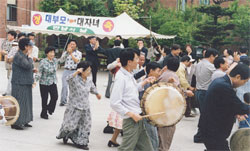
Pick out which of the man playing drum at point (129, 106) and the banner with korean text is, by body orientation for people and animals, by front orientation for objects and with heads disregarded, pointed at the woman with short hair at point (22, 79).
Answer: the banner with korean text

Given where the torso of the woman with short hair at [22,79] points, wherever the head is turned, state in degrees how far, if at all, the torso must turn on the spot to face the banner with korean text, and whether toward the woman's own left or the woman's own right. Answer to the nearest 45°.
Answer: approximately 90° to the woman's own left

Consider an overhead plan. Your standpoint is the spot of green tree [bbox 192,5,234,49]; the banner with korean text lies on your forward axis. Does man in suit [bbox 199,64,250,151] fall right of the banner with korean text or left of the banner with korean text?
left

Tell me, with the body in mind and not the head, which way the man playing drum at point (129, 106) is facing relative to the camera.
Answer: to the viewer's right

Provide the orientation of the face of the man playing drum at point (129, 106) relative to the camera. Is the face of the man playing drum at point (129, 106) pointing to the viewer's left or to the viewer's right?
to the viewer's right

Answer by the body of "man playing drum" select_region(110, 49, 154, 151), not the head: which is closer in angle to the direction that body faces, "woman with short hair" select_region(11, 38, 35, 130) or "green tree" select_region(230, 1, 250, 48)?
the green tree

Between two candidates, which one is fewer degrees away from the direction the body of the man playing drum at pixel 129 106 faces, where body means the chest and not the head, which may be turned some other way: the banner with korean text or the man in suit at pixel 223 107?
the man in suit

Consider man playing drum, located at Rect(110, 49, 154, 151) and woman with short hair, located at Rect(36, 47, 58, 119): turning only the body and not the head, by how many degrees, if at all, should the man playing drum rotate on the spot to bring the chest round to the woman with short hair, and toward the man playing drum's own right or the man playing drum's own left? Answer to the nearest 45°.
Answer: approximately 135° to the man playing drum's own left

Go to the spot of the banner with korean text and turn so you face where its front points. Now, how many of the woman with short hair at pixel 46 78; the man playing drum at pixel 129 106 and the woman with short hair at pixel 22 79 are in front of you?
3

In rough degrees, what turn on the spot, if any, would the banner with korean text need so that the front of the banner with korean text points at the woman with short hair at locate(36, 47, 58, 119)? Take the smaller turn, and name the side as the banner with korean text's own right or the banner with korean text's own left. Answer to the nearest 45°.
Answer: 0° — it already faces them
